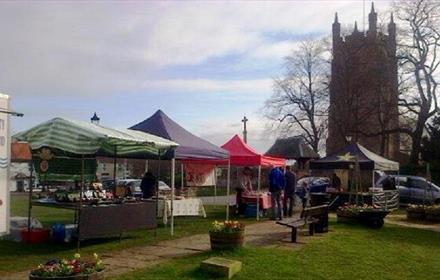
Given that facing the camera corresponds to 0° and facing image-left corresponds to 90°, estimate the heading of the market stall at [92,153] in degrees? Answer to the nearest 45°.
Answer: approximately 315°

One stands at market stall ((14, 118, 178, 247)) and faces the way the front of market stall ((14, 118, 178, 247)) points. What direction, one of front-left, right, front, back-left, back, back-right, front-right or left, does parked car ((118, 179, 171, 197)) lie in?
back-left

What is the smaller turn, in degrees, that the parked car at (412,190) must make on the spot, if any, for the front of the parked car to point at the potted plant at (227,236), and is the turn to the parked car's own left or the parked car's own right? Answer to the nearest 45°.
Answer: approximately 90° to the parked car's own right

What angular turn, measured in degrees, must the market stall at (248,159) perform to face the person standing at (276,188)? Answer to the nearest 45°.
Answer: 0° — it already faces them

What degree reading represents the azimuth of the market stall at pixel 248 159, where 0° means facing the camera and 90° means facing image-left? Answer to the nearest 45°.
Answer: approximately 315°

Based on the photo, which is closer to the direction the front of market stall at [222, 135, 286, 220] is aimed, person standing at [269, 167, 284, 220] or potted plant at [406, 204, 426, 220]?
the person standing
